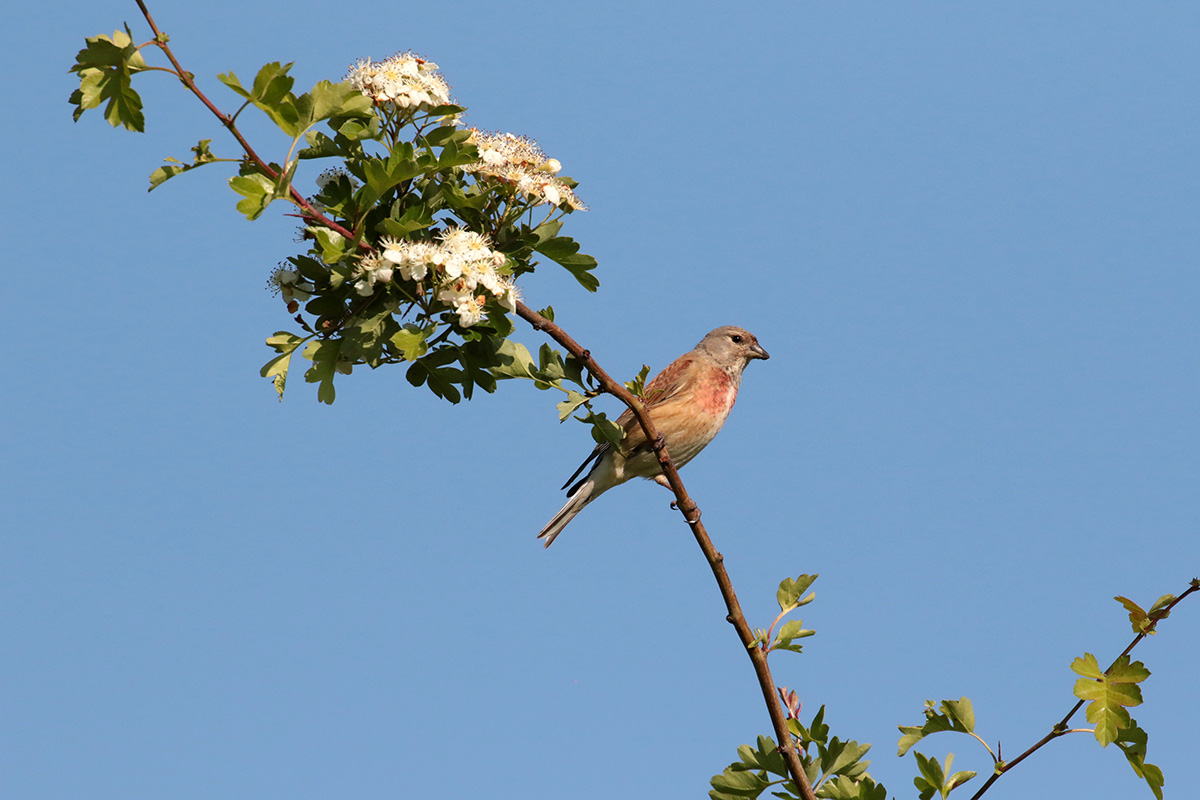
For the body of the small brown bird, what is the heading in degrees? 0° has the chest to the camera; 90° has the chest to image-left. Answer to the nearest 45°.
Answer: approximately 270°
